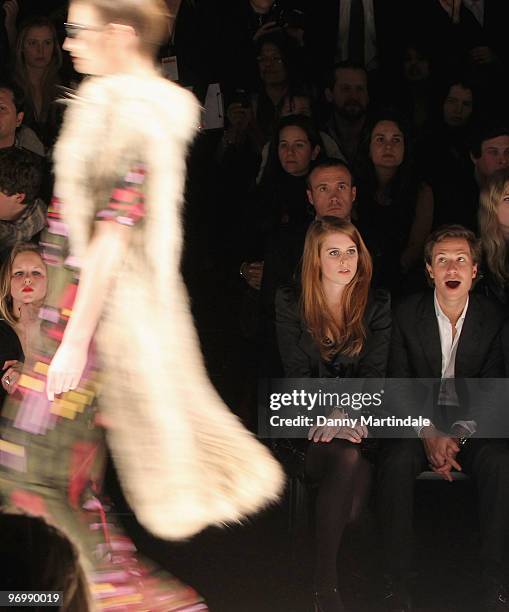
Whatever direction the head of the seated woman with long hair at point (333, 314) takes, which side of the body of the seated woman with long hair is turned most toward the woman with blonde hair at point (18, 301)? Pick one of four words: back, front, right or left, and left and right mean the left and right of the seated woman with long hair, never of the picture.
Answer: right

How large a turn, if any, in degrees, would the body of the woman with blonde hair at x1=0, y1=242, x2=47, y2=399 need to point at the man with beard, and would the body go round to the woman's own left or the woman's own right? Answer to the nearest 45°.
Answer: approximately 135° to the woman's own left

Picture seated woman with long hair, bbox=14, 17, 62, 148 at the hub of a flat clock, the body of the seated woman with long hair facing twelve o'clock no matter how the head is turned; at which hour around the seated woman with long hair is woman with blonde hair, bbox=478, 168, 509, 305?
The woman with blonde hair is roughly at 10 o'clock from the seated woman with long hair.

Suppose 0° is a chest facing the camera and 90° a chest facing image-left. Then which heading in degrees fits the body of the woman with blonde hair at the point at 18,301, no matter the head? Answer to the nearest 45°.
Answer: approximately 0°

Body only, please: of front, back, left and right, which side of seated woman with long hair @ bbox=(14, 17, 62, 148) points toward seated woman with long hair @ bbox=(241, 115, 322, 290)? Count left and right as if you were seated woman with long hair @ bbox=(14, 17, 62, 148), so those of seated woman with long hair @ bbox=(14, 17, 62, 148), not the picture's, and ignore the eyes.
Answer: left

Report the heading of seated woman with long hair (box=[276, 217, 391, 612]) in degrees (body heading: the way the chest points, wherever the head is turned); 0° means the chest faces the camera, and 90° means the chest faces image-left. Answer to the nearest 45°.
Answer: approximately 0°

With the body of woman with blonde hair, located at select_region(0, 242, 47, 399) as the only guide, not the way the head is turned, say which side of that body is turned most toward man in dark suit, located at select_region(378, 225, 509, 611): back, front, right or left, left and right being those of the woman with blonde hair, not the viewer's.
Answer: left
